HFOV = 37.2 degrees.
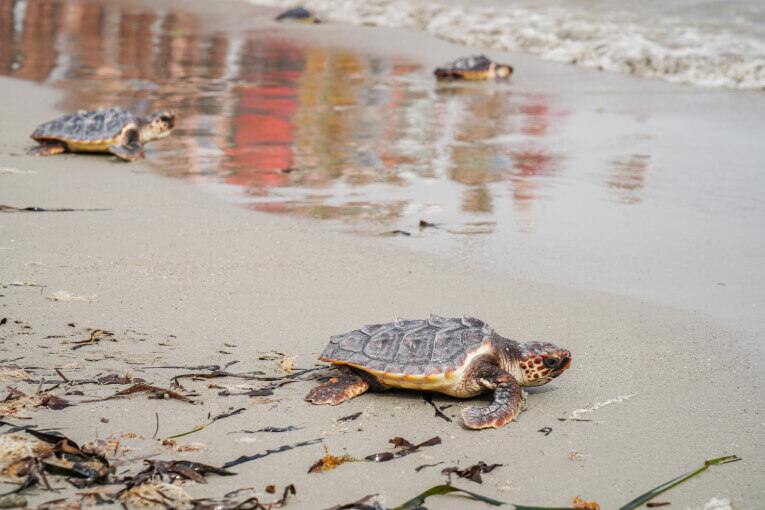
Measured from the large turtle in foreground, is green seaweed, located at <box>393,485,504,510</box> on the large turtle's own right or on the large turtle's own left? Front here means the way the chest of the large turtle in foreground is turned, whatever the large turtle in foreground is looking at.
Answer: on the large turtle's own right

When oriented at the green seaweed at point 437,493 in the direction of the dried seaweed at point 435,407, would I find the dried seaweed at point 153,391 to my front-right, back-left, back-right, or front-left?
front-left

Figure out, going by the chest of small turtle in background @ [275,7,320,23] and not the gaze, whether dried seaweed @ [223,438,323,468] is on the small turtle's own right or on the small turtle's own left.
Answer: on the small turtle's own right

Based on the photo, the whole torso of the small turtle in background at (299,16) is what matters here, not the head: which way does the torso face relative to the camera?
to the viewer's right

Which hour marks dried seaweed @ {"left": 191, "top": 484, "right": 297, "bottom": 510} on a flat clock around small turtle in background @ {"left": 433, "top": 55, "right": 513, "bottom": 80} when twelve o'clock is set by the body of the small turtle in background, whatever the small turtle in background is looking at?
The dried seaweed is roughly at 3 o'clock from the small turtle in background.

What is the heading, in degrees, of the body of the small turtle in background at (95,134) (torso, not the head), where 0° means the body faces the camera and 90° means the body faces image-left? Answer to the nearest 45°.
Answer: approximately 270°

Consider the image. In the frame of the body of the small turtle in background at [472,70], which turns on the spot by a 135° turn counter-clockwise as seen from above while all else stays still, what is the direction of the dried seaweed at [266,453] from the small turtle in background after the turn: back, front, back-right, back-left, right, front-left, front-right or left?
back-left

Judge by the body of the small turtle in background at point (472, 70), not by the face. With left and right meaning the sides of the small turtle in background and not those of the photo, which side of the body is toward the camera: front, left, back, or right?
right

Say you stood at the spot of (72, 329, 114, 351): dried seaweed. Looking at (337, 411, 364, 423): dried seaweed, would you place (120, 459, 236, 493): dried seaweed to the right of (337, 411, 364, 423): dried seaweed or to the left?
right

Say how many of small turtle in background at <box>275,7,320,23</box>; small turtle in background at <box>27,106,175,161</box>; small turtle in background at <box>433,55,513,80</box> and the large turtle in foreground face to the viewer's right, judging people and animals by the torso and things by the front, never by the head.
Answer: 4

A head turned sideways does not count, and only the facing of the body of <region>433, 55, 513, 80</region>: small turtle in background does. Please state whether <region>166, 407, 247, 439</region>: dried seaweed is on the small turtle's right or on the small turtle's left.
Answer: on the small turtle's right

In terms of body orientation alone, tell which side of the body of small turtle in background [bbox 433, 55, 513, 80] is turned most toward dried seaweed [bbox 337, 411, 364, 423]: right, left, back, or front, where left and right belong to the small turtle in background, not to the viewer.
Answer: right

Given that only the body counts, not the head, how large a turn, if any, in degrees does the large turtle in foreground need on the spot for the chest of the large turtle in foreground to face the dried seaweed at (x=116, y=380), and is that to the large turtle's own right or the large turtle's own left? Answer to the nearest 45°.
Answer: approximately 180°
